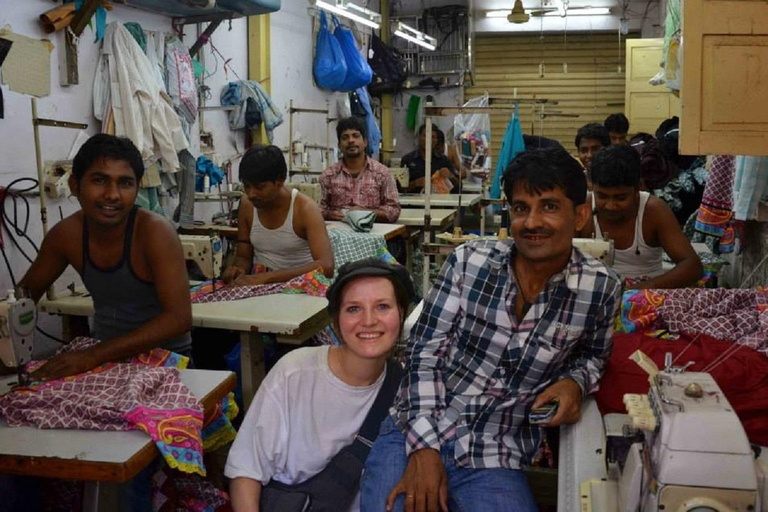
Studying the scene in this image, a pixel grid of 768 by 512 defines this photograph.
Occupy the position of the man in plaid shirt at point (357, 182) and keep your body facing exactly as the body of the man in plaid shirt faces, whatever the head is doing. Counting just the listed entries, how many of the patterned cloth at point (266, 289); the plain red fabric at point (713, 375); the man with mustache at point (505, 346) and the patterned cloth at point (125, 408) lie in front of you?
4

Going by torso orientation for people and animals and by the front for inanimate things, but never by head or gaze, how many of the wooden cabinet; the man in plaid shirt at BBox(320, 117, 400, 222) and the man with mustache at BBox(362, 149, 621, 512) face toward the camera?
3

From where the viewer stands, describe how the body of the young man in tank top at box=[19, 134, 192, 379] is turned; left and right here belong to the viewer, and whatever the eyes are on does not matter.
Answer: facing the viewer and to the left of the viewer

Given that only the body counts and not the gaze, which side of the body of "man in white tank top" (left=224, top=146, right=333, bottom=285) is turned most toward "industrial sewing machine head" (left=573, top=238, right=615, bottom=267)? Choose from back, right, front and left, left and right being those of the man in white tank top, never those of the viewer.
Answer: left

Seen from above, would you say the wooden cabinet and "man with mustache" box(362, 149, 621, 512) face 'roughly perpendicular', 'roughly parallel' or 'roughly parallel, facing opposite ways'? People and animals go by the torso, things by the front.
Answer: roughly parallel

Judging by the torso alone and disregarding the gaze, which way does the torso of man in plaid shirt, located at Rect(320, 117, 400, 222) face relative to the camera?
toward the camera

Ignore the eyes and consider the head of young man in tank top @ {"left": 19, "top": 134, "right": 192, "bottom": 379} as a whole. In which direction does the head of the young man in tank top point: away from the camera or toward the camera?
toward the camera

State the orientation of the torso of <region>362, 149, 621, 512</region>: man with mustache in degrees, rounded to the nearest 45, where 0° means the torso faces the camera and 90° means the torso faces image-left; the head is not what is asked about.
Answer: approximately 0°

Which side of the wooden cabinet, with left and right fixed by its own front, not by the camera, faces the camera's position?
front

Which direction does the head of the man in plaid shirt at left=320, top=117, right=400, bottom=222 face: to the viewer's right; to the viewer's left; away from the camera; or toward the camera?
toward the camera

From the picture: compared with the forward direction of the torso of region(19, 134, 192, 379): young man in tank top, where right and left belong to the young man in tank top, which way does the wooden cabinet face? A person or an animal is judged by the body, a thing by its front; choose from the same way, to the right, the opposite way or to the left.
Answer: the same way

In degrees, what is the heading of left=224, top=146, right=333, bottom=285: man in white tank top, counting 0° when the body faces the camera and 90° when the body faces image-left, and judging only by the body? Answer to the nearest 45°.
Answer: approximately 45°

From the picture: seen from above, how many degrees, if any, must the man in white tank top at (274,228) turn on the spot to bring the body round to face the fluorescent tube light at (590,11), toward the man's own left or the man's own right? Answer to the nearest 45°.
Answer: approximately 180°
